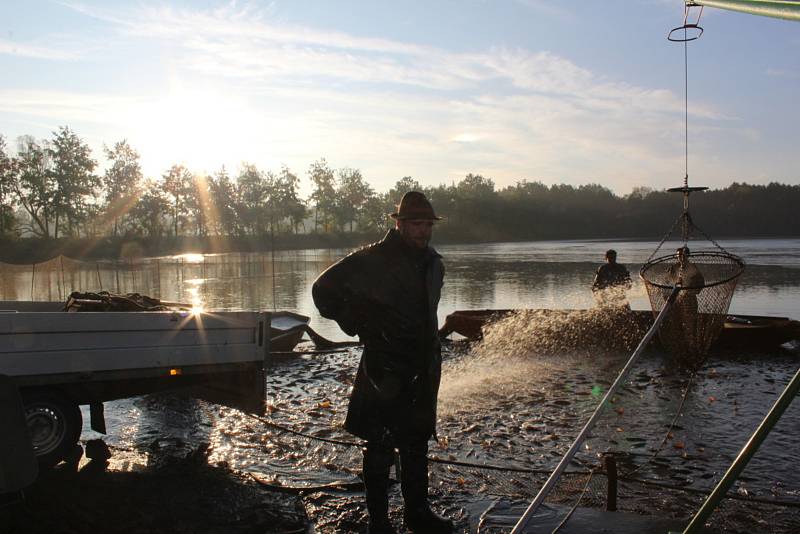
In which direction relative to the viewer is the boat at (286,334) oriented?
to the viewer's right

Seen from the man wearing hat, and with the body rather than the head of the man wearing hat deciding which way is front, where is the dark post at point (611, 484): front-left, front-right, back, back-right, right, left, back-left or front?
front-left

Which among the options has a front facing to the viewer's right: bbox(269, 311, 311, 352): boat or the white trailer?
the boat

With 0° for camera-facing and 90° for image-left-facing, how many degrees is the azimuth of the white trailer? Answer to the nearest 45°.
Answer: approximately 90°

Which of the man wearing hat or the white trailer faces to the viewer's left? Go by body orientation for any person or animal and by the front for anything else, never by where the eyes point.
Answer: the white trailer

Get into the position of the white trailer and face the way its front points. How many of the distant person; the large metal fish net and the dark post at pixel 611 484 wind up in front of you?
0

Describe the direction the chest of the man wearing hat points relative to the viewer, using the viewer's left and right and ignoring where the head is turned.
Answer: facing the viewer and to the right of the viewer

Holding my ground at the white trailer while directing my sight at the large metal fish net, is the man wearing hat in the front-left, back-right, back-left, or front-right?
front-right

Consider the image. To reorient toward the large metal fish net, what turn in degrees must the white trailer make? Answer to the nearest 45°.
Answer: approximately 180°

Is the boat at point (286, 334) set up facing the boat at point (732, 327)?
yes
